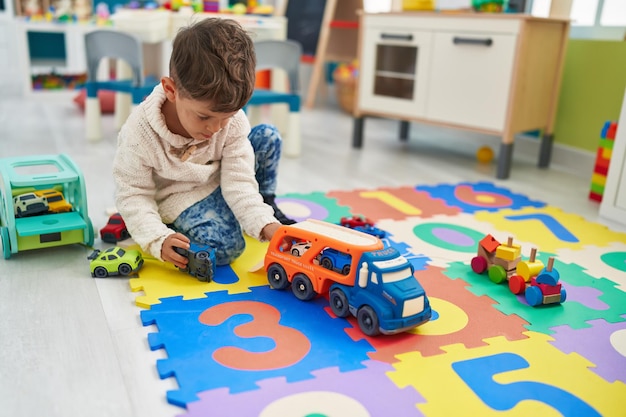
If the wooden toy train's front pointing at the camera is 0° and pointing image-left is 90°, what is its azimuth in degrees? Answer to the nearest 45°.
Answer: approximately 315°

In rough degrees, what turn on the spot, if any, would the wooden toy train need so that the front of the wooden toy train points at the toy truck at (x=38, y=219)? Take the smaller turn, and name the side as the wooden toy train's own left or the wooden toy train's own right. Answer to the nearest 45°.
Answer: approximately 135° to the wooden toy train's own right

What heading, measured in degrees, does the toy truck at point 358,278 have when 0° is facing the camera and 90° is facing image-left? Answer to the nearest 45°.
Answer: approximately 315°
